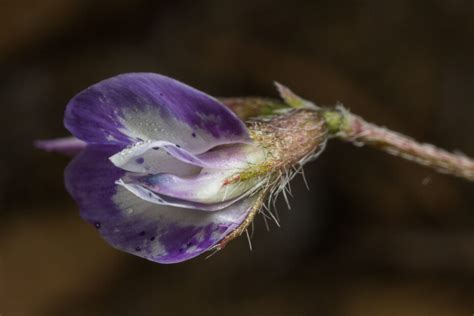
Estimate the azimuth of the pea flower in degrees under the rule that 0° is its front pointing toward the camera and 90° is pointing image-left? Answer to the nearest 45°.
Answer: approximately 90°
